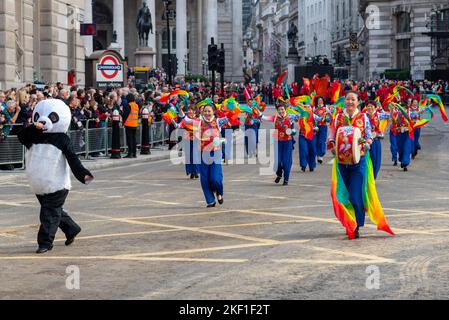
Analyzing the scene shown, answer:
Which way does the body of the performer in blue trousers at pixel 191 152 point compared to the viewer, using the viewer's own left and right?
facing the viewer

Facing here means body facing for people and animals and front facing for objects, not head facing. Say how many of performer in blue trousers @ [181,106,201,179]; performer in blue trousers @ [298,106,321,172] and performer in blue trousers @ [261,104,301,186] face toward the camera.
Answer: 3

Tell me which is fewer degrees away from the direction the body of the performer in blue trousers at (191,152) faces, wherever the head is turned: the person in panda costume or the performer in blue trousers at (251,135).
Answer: the person in panda costume

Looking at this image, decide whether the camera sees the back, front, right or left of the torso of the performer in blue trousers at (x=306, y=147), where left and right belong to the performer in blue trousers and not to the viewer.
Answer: front

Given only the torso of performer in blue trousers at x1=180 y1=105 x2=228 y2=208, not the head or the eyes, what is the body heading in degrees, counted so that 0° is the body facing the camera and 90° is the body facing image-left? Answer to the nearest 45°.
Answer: approximately 0°

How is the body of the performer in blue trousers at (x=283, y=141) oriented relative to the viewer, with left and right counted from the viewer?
facing the viewer

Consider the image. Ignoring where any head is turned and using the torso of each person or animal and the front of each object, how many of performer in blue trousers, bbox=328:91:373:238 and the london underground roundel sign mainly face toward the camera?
2

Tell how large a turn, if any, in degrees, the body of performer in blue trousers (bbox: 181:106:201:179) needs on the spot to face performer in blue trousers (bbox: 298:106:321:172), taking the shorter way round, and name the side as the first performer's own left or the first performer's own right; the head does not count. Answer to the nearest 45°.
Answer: approximately 135° to the first performer's own left

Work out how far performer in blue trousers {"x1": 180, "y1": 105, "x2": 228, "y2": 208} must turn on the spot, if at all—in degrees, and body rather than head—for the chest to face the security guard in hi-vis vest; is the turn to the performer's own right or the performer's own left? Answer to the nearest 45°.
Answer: approximately 180°
